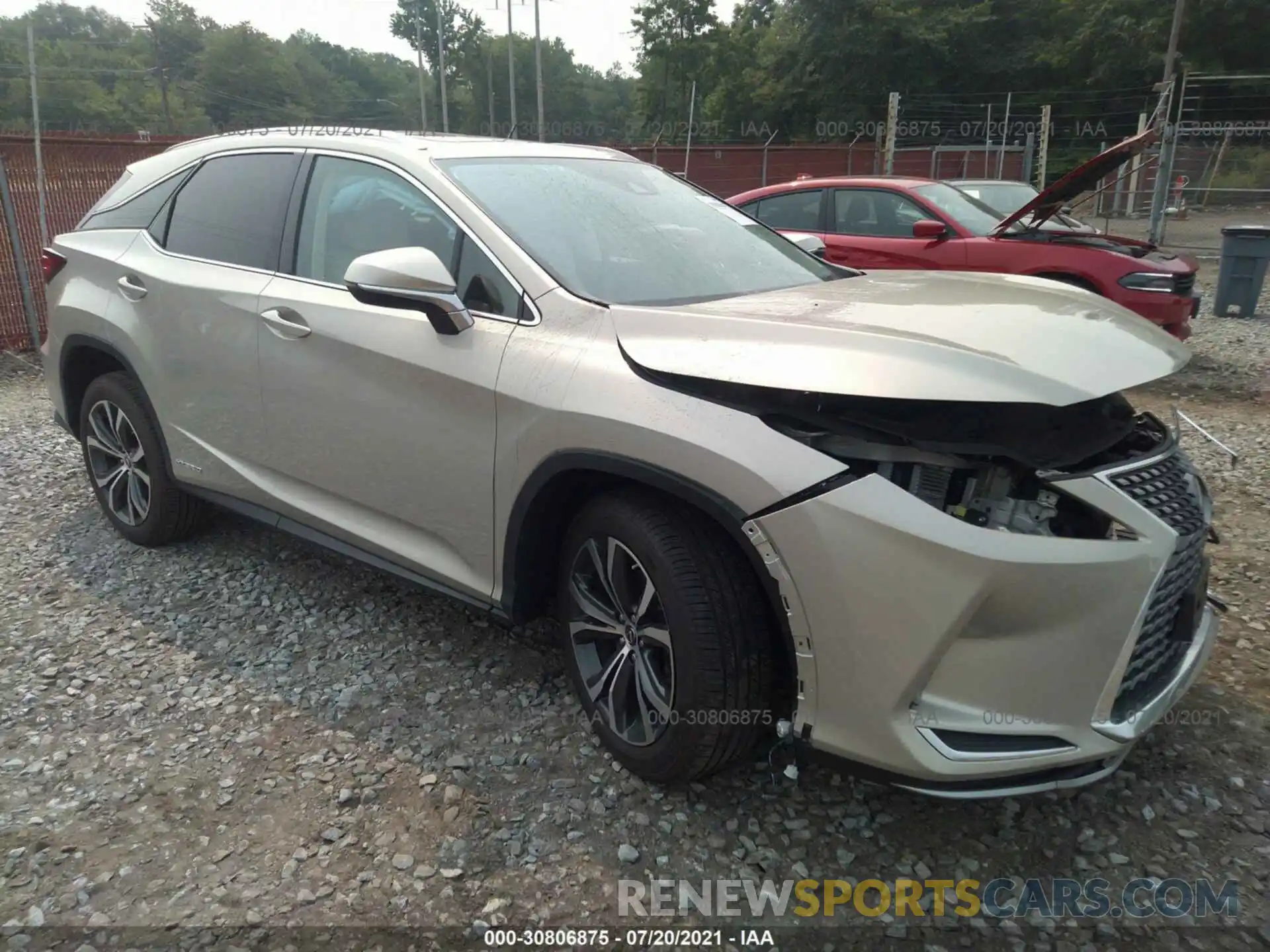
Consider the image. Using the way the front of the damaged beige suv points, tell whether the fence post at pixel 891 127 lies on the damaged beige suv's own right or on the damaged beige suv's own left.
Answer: on the damaged beige suv's own left

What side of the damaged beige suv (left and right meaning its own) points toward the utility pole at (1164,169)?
left

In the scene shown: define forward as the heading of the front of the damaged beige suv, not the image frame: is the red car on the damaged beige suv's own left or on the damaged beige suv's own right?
on the damaged beige suv's own left

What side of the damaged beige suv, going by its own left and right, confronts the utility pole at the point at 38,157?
back

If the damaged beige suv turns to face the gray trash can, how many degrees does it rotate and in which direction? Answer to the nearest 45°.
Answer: approximately 90° to its left

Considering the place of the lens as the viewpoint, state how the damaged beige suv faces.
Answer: facing the viewer and to the right of the viewer
